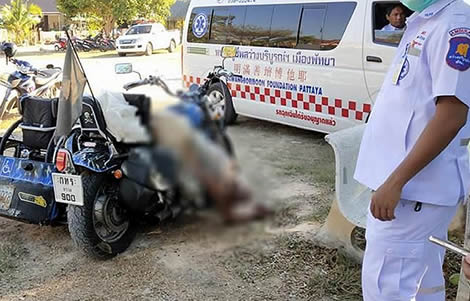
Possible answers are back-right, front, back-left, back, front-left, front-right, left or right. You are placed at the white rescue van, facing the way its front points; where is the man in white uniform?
front-right

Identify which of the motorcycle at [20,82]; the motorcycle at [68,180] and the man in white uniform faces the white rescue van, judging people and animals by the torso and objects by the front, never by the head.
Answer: the motorcycle at [68,180]

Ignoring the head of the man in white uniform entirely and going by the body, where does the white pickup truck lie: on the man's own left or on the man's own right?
on the man's own right

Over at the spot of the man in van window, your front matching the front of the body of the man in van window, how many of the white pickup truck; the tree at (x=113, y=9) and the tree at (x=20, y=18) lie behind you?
3

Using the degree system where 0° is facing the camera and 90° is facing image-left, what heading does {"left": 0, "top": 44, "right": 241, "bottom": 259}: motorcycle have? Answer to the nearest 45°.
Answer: approximately 225°

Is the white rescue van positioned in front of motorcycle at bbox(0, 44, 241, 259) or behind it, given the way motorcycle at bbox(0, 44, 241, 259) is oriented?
in front

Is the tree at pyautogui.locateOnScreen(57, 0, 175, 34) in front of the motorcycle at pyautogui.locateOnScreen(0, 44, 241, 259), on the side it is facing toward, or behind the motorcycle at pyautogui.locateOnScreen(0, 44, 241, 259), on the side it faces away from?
in front

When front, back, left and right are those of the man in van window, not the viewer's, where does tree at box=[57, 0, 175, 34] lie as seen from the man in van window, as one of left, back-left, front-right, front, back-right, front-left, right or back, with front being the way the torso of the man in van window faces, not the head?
back

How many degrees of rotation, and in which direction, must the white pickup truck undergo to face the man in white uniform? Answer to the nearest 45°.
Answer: approximately 45° to its left

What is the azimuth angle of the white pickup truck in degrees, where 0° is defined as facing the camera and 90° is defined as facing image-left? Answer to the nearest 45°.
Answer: approximately 45°

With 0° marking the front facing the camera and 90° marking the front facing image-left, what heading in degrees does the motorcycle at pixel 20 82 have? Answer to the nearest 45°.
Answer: approximately 45°

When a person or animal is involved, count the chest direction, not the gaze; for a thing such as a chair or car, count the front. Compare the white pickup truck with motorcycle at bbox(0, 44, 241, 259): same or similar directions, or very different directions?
very different directions

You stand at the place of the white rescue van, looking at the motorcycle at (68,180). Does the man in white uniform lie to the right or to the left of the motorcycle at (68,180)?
left

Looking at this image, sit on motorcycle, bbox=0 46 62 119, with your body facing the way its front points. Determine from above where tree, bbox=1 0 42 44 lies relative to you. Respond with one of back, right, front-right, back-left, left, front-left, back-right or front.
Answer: back-right

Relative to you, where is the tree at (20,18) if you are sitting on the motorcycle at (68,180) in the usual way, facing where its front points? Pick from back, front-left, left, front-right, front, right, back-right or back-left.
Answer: front-left

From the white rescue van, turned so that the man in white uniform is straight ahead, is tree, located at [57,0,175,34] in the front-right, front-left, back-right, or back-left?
back-right
